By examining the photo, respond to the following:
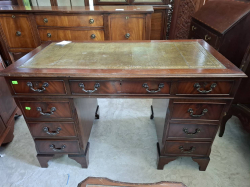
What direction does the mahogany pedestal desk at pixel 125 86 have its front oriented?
toward the camera
